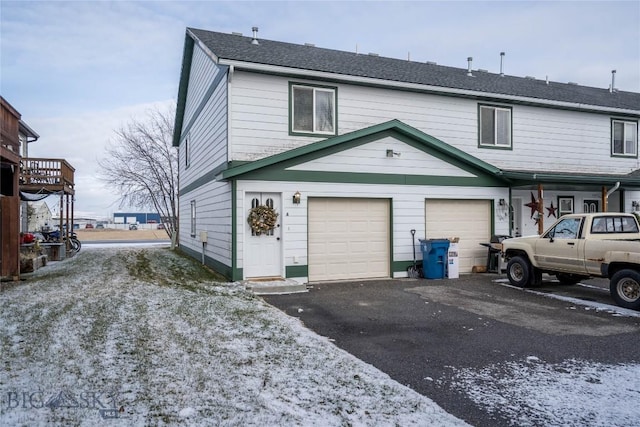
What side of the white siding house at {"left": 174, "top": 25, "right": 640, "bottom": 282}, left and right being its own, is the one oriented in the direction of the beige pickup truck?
front

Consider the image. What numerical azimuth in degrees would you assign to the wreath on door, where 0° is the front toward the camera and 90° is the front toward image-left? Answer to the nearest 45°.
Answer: approximately 0°

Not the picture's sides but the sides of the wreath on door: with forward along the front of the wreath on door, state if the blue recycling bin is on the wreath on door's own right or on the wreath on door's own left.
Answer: on the wreath on door's own left

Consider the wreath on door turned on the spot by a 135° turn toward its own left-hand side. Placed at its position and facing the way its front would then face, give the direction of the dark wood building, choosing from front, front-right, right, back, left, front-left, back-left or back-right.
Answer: back-left

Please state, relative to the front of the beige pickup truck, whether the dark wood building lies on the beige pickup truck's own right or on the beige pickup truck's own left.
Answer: on the beige pickup truck's own left

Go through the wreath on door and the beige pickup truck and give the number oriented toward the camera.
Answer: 1

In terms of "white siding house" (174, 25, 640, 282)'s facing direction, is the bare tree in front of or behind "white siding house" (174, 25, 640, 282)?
behind

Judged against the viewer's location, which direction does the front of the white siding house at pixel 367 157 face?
facing the viewer and to the right of the viewer

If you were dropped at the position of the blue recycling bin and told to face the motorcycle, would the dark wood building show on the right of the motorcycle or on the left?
left

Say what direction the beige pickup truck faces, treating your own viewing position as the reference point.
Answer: facing away from the viewer and to the left of the viewer
